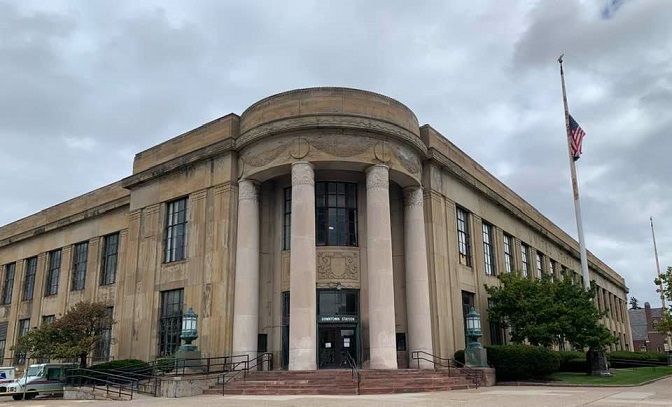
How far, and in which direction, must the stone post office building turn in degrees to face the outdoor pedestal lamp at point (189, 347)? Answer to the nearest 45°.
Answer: approximately 45° to its right

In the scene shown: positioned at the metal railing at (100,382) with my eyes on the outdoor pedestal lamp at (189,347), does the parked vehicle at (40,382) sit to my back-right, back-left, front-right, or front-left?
back-left

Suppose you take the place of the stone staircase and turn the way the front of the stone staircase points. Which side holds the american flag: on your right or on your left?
on your left

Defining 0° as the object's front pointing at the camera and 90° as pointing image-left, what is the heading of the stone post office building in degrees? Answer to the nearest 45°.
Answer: approximately 0°

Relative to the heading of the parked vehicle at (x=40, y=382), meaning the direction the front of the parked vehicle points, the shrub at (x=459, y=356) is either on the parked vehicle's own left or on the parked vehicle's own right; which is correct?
on the parked vehicle's own left

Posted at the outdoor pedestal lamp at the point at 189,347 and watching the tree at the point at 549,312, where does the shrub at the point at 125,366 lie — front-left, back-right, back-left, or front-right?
back-left

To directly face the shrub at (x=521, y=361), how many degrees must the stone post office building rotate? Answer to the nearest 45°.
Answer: approximately 90° to its left

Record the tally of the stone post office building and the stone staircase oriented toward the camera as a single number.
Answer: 2

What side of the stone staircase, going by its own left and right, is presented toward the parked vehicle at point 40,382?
right

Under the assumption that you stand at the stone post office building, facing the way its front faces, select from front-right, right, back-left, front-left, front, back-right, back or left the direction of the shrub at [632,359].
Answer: back-left
